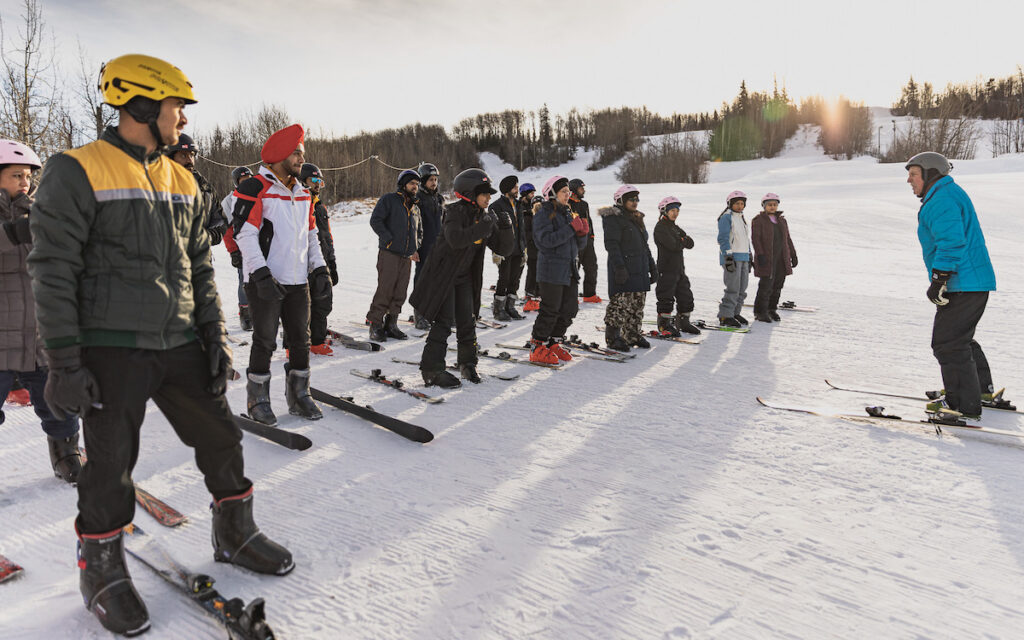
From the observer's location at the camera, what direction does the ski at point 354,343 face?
facing the viewer and to the right of the viewer

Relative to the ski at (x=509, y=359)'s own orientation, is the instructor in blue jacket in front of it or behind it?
in front

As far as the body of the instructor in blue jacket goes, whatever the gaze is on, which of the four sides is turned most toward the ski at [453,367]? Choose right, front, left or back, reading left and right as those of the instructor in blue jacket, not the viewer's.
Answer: front

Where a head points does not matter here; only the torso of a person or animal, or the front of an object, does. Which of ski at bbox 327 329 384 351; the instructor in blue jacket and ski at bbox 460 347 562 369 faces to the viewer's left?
the instructor in blue jacket

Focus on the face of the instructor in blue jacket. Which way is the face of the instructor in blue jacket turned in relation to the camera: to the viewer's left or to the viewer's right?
to the viewer's left

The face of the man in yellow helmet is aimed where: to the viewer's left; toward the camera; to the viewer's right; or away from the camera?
to the viewer's right

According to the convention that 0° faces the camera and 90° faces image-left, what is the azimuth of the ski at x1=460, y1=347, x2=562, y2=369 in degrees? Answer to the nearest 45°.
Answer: approximately 315°

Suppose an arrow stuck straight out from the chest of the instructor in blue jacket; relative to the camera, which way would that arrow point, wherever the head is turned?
to the viewer's left

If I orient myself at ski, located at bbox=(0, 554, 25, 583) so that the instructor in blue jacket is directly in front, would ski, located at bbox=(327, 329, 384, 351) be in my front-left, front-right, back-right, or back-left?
front-left

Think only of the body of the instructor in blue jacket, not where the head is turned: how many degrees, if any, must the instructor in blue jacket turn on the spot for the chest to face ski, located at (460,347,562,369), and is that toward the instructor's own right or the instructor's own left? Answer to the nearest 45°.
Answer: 0° — they already face it

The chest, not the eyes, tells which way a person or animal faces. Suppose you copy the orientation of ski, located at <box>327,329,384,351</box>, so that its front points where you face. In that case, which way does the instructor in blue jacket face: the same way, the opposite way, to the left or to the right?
the opposite way
